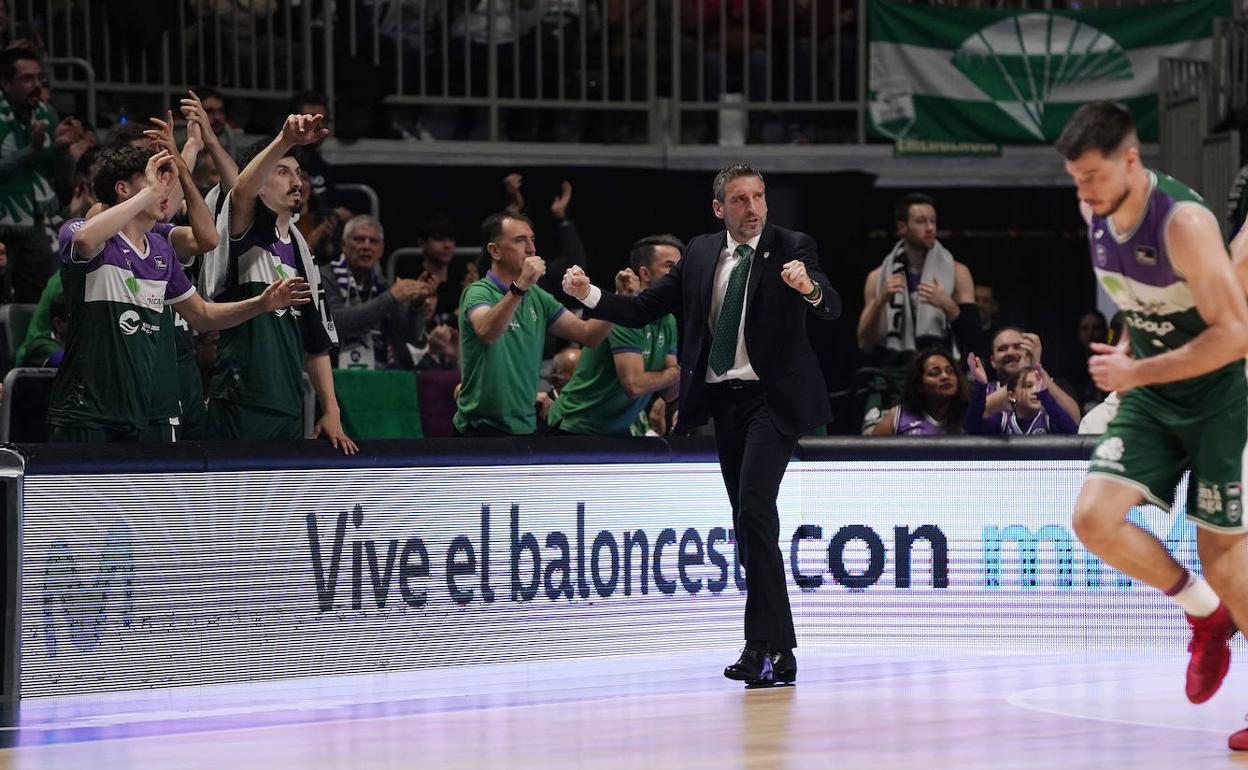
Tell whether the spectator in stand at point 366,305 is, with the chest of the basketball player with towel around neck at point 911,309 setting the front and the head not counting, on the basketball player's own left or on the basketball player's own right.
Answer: on the basketball player's own right

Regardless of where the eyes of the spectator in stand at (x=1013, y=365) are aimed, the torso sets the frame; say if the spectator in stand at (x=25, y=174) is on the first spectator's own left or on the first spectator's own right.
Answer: on the first spectator's own right

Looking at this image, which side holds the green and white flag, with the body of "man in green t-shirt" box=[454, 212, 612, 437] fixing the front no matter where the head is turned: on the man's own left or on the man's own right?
on the man's own left

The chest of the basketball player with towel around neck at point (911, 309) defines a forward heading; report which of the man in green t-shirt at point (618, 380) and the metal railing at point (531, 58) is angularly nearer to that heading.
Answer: the man in green t-shirt

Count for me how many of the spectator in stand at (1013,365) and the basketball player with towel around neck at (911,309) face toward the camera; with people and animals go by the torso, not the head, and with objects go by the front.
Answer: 2

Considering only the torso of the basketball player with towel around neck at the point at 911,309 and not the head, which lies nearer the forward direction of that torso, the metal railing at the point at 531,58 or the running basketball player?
the running basketball player

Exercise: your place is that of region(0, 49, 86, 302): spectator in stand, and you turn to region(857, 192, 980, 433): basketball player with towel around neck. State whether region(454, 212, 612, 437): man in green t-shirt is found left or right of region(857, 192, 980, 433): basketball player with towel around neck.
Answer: right

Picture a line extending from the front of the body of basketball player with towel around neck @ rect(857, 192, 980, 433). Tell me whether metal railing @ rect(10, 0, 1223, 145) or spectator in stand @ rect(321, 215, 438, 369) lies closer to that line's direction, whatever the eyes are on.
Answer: the spectator in stand

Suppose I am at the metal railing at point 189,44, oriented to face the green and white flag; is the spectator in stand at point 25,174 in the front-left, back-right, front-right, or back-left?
back-right
